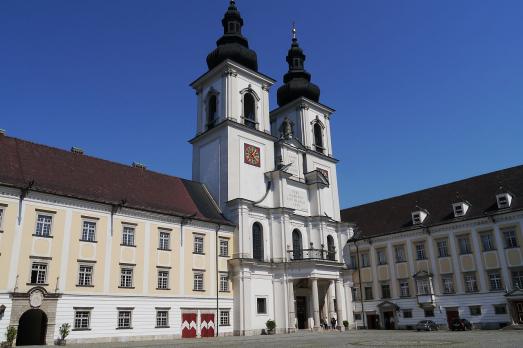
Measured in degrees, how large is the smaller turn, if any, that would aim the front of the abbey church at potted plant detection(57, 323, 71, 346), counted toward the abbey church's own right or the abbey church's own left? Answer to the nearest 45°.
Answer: approximately 90° to the abbey church's own right
